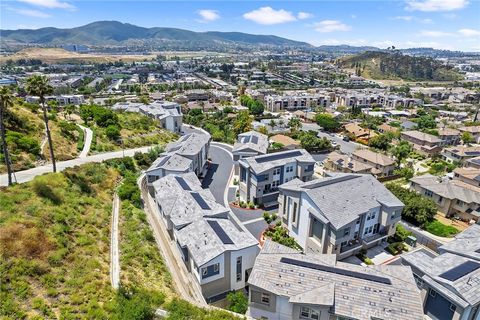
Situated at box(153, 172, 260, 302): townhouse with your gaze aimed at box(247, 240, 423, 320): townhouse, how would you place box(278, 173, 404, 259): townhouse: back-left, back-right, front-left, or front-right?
front-left

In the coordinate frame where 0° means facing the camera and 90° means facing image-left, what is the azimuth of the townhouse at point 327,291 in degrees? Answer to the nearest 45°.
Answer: approximately 0°

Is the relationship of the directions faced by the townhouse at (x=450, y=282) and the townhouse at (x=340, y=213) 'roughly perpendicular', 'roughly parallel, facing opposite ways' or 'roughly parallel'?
roughly perpendicular

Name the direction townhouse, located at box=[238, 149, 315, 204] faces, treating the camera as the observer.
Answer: facing the viewer and to the right of the viewer

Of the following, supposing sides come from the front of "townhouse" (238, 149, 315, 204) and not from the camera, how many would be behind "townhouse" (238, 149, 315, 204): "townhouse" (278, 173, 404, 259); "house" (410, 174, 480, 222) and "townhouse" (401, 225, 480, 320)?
0

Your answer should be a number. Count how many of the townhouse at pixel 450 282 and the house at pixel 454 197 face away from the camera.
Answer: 0

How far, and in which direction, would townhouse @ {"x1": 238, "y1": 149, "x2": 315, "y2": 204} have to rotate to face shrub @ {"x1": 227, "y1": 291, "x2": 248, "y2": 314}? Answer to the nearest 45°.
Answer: approximately 45° to its right

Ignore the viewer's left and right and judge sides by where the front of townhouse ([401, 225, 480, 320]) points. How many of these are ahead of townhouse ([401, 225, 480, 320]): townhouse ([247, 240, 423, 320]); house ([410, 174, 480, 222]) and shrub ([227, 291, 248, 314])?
2

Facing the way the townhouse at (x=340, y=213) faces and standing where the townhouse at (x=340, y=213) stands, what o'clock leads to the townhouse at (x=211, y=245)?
the townhouse at (x=211, y=245) is roughly at 3 o'clock from the townhouse at (x=340, y=213).

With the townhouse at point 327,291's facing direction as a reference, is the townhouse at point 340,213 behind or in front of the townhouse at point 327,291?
behind

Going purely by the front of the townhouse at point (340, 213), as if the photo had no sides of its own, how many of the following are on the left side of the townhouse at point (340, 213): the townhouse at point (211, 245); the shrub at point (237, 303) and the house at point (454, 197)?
1

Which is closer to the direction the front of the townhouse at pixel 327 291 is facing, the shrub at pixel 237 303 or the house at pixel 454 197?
the shrub

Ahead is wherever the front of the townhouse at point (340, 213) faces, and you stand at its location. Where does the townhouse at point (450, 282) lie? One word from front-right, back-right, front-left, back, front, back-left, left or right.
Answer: front

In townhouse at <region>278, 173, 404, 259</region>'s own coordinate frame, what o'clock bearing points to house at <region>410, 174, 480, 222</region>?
house at <region>410, 174, 480, 222</region> is roughly at 9 o'clock from townhouse at <region>278, 173, 404, 259</region>.

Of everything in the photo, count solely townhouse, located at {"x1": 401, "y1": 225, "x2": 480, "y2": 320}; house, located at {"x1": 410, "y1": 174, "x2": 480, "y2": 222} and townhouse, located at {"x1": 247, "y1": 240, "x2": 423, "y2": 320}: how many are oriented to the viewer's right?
0
